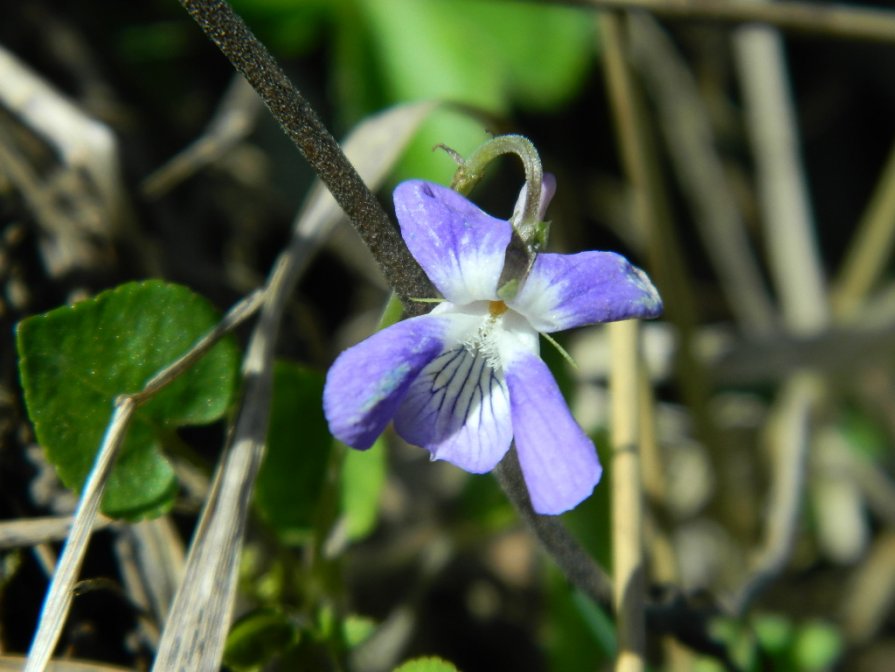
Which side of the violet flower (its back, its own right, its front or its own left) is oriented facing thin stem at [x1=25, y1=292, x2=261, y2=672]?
right

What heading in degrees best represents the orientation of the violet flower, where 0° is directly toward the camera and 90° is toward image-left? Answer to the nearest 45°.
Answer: approximately 0°

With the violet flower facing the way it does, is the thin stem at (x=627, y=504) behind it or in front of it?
behind

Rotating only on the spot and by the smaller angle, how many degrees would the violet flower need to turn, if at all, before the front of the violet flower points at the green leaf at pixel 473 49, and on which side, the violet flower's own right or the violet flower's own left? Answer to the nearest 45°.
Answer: approximately 180°

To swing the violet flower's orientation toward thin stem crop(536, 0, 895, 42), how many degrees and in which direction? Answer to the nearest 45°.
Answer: approximately 135° to its left

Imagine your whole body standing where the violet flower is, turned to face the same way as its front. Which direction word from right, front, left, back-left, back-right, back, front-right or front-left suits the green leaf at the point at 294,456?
back-right

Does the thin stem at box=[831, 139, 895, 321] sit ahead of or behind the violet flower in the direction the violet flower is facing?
behind
